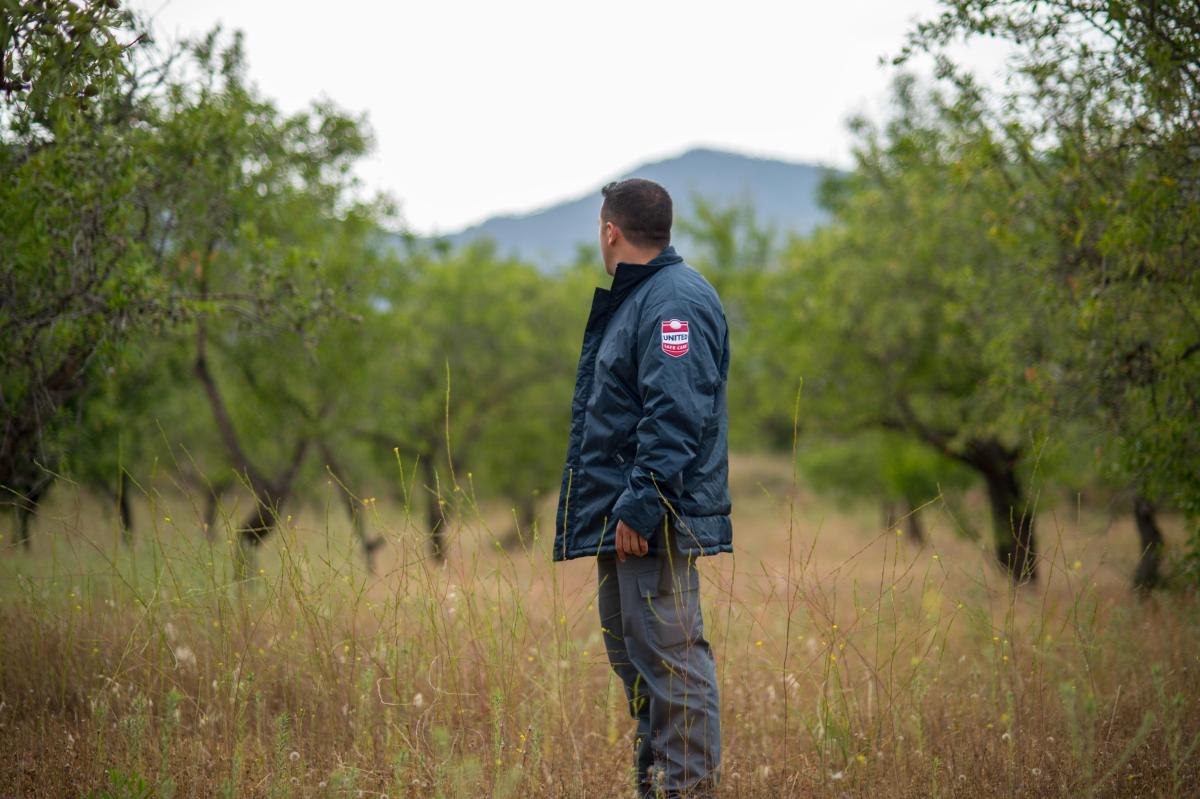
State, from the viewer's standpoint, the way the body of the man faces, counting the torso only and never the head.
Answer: to the viewer's left

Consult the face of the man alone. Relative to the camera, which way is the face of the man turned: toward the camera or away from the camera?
away from the camera

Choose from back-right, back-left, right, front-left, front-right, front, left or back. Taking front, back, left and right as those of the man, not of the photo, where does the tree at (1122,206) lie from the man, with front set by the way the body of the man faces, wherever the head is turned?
back-right
